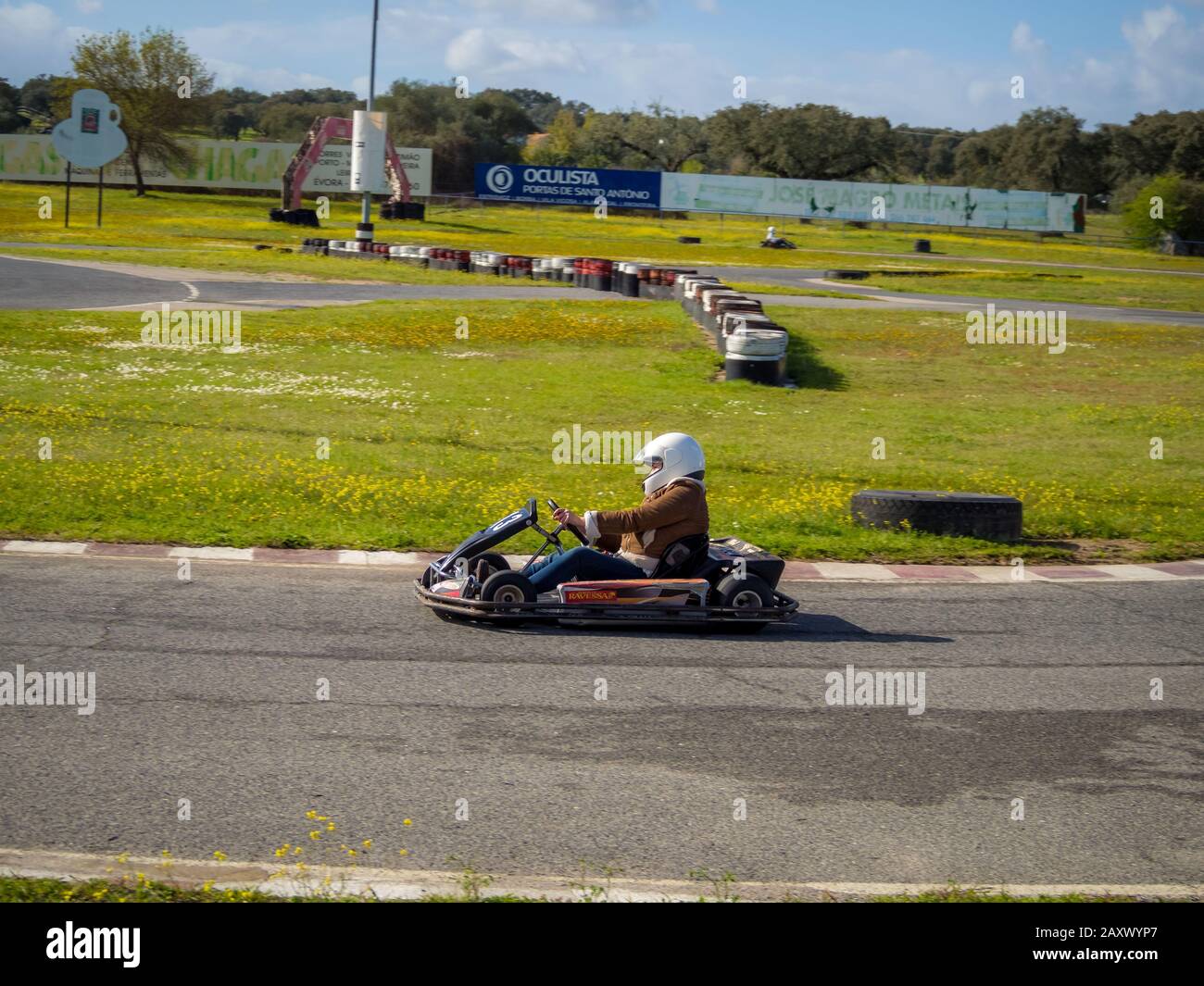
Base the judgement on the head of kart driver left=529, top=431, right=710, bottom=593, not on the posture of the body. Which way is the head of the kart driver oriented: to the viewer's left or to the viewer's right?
to the viewer's left

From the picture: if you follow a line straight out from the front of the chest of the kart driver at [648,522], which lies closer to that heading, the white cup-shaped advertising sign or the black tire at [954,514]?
the white cup-shaped advertising sign

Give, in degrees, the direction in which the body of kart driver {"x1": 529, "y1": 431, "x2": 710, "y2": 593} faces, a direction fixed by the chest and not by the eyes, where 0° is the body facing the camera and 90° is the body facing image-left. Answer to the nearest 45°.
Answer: approximately 90°

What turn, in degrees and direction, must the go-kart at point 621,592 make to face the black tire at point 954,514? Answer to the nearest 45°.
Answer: approximately 135° to its right

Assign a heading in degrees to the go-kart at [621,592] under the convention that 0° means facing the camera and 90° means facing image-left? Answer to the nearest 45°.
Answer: approximately 90°

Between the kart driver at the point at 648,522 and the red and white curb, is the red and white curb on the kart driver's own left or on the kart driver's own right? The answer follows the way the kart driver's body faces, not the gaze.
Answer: on the kart driver's own right
